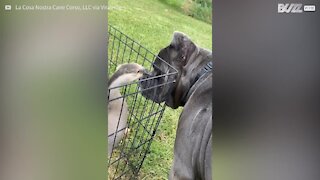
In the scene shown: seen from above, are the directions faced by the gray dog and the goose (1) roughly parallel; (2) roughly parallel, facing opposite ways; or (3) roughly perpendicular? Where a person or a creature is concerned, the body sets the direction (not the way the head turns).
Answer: roughly parallel, facing opposite ways

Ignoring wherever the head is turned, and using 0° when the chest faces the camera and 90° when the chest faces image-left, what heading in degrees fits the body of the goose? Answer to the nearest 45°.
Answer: approximately 270°

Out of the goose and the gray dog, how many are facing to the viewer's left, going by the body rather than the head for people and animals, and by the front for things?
1

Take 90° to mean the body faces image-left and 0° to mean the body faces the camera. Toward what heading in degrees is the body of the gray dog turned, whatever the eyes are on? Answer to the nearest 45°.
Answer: approximately 90°
